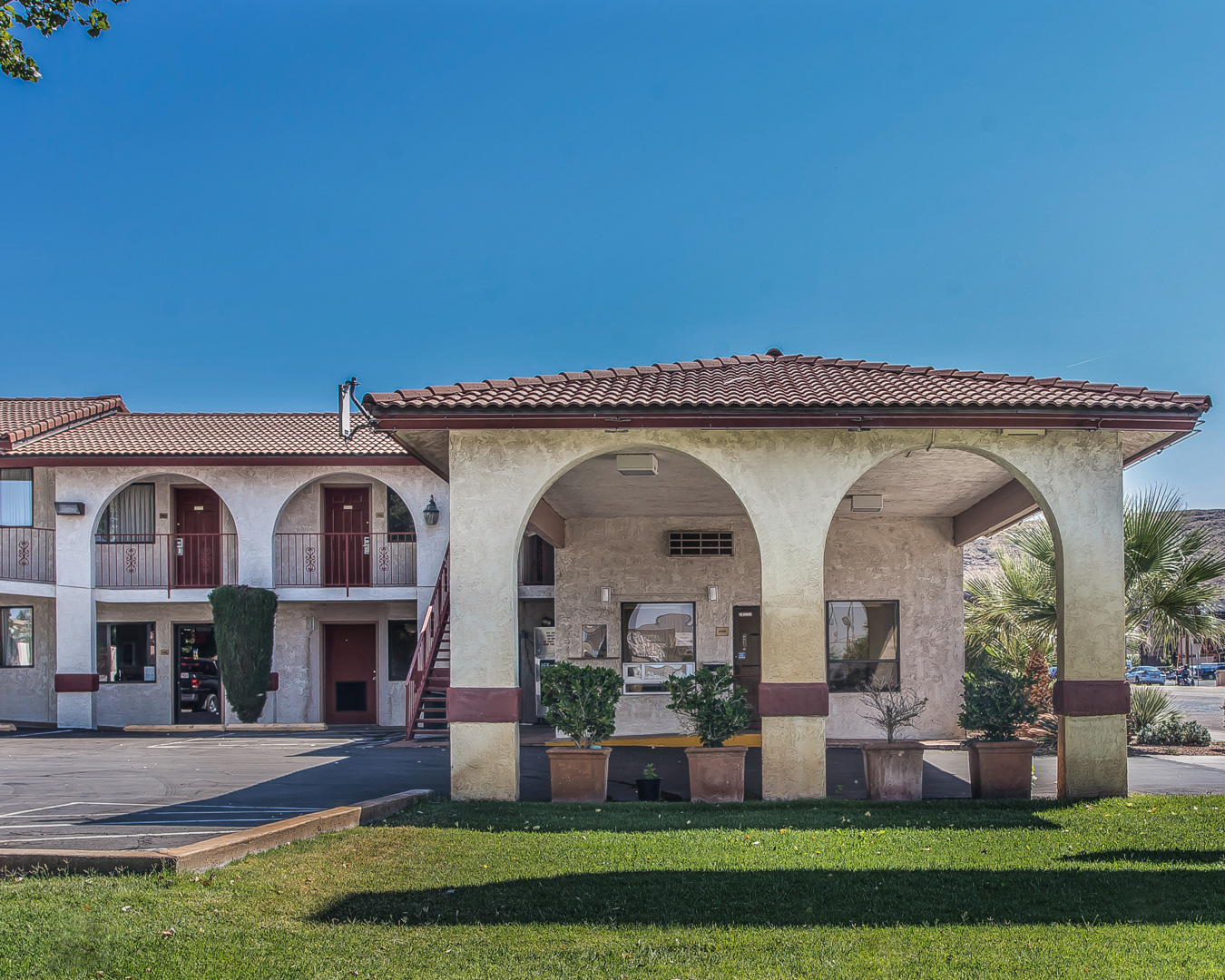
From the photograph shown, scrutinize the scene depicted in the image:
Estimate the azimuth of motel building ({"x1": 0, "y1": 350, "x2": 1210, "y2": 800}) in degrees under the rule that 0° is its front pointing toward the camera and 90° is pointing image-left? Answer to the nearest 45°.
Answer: approximately 0°

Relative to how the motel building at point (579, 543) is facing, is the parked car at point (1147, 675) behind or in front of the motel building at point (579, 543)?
behind

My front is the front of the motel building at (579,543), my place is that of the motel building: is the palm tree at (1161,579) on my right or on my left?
on my left

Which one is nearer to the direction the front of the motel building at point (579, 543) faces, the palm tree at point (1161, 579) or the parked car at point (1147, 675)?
the palm tree

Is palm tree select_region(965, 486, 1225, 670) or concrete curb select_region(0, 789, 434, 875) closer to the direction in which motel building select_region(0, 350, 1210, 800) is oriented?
the concrete curb

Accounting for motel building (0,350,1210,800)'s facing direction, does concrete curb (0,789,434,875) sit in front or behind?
in front

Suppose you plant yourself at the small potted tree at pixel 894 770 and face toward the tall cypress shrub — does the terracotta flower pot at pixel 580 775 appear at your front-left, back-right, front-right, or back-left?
front-left

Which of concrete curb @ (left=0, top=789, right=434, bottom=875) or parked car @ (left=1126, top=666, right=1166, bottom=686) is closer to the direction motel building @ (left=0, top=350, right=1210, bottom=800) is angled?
the concrete curb
